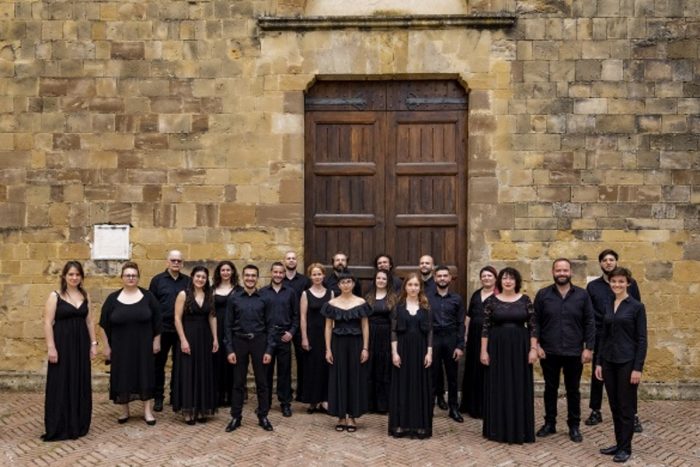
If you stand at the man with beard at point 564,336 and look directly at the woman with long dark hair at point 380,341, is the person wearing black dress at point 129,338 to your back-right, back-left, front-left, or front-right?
front-left

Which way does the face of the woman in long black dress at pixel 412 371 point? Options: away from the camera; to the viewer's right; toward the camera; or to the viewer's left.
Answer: toward the camera

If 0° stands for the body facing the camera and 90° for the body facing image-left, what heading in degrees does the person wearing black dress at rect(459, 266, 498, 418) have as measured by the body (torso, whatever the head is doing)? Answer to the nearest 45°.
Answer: approximately 0°

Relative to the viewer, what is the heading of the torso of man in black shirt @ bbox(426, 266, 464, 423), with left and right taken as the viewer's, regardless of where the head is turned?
facing the viewer

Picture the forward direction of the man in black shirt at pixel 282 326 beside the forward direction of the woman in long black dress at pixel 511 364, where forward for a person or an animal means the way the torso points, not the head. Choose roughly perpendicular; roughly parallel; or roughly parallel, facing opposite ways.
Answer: roughly parallel

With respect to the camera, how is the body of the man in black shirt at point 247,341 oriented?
toward the camera

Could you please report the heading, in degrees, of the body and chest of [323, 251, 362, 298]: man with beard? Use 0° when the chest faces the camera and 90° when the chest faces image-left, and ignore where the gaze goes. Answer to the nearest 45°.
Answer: approximately 0°

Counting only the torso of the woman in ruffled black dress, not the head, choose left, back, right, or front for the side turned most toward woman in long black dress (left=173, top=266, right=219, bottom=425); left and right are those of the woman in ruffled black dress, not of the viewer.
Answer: right

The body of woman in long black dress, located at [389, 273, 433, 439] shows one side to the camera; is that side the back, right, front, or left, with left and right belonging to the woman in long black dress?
front

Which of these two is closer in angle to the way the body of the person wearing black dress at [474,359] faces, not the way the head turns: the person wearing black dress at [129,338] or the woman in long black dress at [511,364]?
the woman in long black dress

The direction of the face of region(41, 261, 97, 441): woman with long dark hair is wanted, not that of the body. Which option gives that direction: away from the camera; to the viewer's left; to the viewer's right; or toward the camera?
toward the camera

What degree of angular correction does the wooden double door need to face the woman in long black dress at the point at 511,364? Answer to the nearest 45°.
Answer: approximately 45° to its left

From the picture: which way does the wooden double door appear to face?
toward the camera

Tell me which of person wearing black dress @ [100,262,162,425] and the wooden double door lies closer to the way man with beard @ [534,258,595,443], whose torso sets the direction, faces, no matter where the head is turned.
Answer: the person wearing black dress

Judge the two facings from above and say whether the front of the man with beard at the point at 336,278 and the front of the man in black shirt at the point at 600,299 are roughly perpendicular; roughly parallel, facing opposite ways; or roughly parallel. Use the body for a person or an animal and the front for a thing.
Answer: roughly parallel

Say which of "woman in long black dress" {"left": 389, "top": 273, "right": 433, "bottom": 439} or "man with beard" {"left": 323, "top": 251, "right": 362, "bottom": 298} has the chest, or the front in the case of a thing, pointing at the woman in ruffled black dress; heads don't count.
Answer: the man with beard

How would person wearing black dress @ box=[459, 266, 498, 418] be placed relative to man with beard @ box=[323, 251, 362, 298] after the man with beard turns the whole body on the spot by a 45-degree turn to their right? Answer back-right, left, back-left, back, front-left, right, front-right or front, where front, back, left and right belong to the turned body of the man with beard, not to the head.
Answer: back-left
